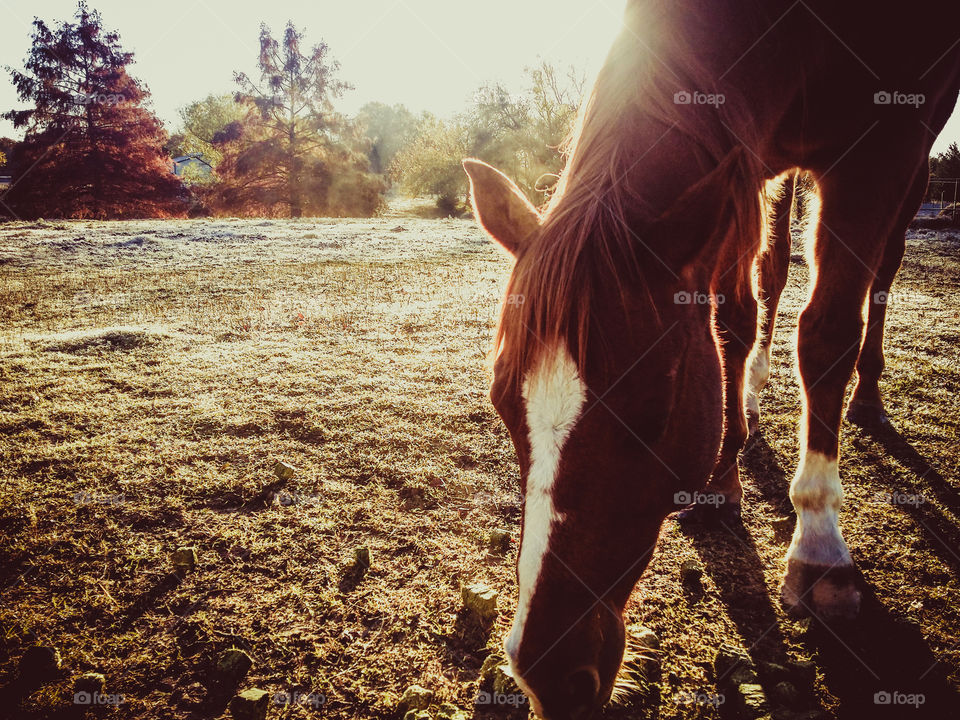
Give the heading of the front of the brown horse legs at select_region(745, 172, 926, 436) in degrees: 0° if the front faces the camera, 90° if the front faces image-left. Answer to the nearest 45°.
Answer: approximately 45°

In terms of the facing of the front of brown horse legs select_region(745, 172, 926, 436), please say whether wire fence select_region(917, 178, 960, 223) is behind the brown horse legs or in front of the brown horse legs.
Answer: behind

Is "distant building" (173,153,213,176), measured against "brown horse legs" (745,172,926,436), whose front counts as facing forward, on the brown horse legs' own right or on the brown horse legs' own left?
on the brown horse legs' own right

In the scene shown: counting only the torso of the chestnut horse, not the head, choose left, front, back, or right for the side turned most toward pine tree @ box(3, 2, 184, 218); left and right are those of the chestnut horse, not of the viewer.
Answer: right

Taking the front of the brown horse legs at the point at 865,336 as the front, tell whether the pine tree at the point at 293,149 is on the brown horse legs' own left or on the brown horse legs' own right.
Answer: on the brown horse legs' own right

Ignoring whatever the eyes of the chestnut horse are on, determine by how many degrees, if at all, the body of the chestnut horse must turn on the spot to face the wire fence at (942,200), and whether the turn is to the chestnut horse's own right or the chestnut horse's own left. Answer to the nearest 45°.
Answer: approximately 135° to the chestnut horse's own right

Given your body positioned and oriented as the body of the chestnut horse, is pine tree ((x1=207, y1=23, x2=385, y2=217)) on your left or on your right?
on your right

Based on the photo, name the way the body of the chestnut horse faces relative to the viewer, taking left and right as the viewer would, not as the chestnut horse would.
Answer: facing the viewer and to the left of the viewer

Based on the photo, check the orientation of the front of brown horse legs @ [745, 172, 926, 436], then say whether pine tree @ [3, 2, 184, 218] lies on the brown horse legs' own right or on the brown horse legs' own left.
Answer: on the brown horse legs' own right
